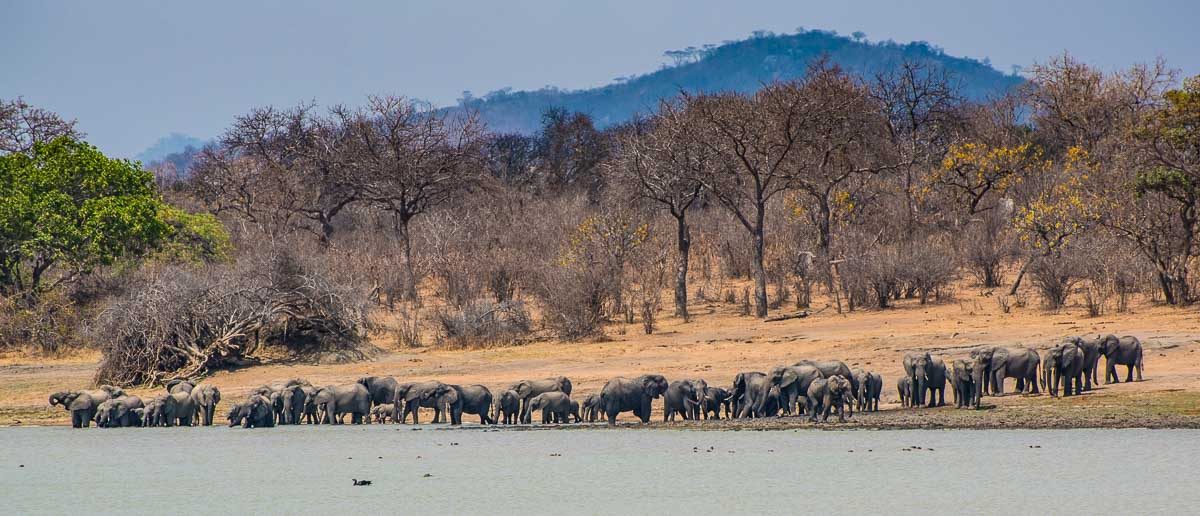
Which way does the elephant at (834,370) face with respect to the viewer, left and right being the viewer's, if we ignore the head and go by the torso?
facing to the left of the viewer

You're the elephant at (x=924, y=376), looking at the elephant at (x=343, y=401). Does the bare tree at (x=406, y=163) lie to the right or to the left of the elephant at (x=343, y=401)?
right

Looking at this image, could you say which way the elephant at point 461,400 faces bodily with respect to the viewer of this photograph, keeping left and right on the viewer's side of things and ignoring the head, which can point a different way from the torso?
facing to the left of the viewer

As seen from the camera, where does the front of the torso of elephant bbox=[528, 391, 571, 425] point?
to the viewer's left

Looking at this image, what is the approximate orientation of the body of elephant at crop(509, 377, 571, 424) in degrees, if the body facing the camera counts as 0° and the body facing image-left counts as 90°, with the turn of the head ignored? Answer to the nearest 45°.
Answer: approximately 90°

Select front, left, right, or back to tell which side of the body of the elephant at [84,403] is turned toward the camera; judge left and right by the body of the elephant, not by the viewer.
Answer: left

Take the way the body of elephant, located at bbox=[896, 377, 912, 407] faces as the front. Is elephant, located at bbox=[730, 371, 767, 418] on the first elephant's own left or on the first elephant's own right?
on the first elephant's own right

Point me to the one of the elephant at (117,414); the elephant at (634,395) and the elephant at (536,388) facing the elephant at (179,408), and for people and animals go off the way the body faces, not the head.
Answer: the elephant at (536,388)

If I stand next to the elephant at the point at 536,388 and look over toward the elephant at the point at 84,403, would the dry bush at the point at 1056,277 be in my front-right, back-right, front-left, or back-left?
back-right

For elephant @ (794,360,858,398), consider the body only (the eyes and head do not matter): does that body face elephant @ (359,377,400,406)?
yes

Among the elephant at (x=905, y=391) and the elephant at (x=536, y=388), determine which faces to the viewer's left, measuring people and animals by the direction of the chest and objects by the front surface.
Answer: the elephant at (x=536, y=388)
